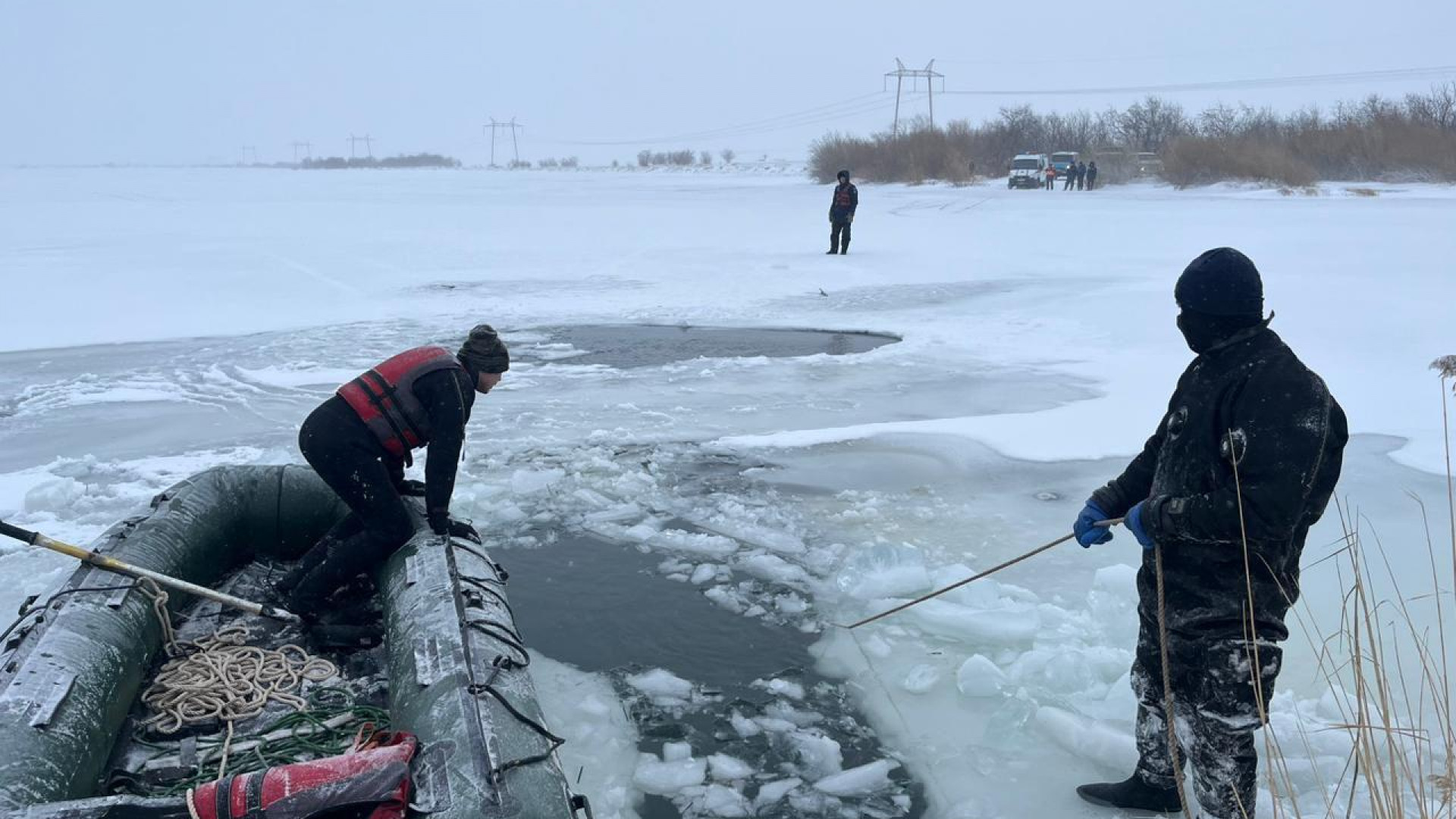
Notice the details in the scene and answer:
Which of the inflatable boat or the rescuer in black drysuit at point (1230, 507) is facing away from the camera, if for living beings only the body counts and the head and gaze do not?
the inflatable boat

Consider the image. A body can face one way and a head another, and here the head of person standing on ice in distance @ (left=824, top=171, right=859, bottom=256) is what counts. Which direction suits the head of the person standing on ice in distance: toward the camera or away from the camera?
toward the camera

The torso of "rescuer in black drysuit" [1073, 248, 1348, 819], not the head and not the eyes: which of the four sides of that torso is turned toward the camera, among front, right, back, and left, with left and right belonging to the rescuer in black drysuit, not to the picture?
left

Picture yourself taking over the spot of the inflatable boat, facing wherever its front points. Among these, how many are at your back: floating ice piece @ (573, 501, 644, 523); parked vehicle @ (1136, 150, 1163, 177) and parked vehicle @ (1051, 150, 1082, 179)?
0

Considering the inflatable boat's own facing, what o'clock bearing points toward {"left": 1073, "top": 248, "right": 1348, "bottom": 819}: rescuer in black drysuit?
The rescuer in black drysuit is roughly at 4 o'clock from the inflatable boat.

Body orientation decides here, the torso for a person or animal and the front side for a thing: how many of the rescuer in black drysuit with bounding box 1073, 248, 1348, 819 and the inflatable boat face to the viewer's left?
1

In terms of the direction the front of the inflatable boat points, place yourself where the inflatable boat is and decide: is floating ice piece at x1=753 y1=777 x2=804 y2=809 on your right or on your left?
on your right

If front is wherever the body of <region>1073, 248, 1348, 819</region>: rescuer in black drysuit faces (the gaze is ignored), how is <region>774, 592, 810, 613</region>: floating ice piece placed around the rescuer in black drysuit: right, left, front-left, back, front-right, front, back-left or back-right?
front-right

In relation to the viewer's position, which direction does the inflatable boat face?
facing away from the viewer

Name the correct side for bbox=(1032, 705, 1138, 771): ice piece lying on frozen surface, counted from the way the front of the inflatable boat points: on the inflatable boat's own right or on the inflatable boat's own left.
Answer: on the inflatable boat's own right

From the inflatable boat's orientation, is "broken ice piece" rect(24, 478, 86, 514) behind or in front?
in front

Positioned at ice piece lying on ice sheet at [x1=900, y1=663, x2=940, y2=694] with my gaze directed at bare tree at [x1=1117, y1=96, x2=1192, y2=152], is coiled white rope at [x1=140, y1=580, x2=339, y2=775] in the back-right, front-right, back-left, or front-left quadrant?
back-left

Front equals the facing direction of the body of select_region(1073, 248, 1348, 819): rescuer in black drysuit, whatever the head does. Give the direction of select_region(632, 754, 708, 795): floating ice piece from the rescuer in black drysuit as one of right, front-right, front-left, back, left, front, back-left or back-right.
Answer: front

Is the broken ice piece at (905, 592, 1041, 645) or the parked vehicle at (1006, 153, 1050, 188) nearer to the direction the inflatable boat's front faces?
the parked vehicle

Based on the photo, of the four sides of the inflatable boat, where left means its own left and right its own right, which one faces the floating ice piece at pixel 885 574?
right

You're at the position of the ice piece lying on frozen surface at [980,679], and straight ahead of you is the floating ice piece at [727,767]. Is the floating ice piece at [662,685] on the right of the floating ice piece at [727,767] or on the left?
right

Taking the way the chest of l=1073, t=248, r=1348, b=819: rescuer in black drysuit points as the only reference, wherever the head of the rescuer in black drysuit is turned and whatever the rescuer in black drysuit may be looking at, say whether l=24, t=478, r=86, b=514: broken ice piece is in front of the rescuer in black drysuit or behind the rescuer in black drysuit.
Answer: in front
